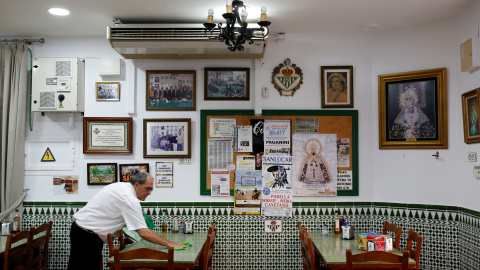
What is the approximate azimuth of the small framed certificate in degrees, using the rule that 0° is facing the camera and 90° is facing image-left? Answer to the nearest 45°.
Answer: approximately 0°

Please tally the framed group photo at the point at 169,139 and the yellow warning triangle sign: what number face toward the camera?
2
